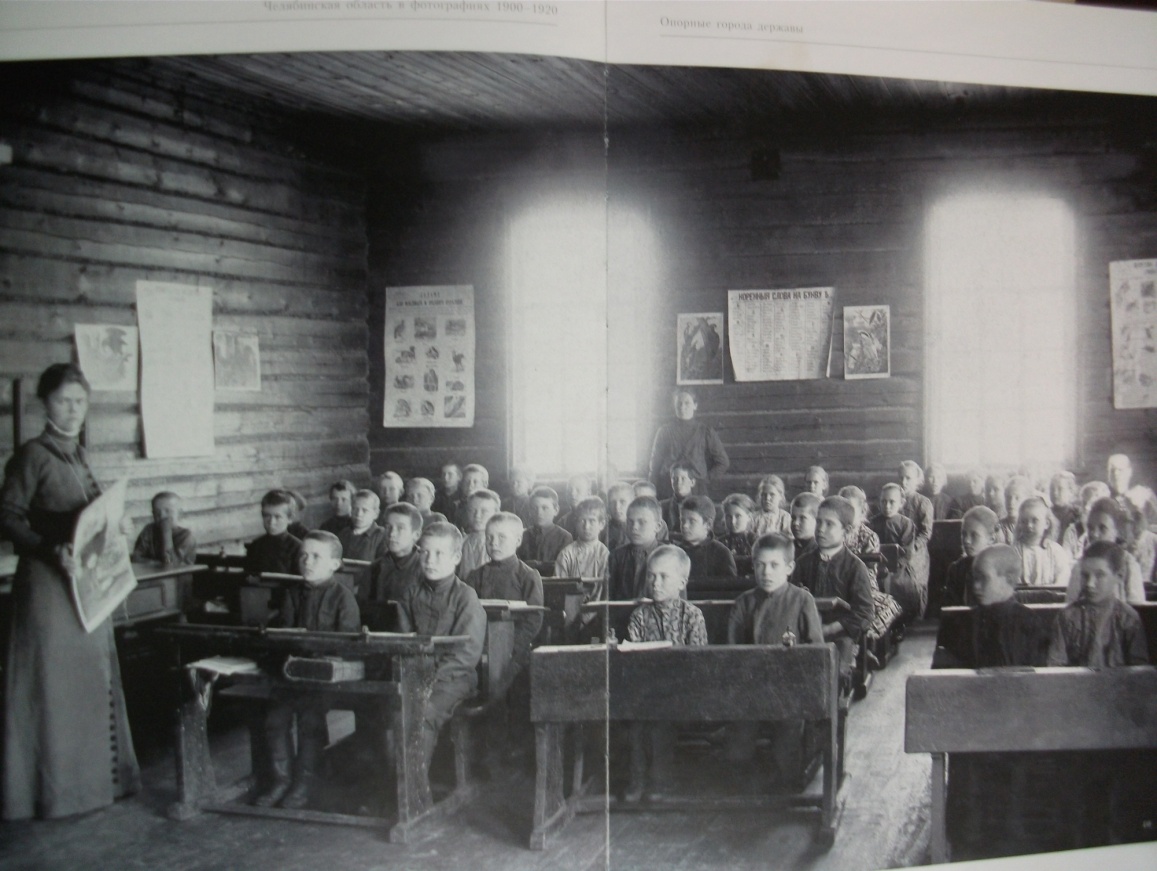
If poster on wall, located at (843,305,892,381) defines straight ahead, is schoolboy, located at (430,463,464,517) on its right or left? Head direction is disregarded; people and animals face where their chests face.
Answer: on its right

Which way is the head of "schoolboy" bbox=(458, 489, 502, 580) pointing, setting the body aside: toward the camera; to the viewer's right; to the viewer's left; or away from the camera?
toward the camera

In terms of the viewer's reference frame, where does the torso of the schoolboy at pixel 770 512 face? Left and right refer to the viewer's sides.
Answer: facing the viewer

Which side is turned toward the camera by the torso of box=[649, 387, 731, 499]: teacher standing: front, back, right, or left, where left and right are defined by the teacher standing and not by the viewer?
front

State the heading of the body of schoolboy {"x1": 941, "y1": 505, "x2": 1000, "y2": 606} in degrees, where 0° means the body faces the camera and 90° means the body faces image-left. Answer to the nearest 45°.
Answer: approximately 45°

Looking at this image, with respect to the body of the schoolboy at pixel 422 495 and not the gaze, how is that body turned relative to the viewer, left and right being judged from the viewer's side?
facing the viewer and to the left of the viewer

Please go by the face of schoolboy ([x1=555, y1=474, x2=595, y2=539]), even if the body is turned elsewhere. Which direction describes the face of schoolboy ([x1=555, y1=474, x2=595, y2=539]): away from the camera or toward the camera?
toward the camera

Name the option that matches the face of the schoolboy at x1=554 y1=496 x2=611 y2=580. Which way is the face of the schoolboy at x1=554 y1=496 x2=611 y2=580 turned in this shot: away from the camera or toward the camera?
toward the camera

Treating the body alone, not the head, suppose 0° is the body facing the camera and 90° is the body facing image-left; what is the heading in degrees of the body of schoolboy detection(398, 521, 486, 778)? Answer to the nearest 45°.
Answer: approximately 45°

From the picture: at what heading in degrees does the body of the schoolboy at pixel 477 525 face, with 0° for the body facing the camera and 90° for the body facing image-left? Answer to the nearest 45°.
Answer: approximately 0°

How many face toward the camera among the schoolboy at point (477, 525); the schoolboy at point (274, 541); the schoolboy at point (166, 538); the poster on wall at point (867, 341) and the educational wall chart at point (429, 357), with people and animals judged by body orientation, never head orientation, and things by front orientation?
5

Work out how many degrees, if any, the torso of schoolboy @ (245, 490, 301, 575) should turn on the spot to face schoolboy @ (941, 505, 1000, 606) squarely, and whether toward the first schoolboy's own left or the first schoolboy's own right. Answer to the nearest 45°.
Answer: approximately 90° to the first schoolboy's own left

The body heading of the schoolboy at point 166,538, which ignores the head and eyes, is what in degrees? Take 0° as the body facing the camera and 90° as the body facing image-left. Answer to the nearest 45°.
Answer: approximately 0°
